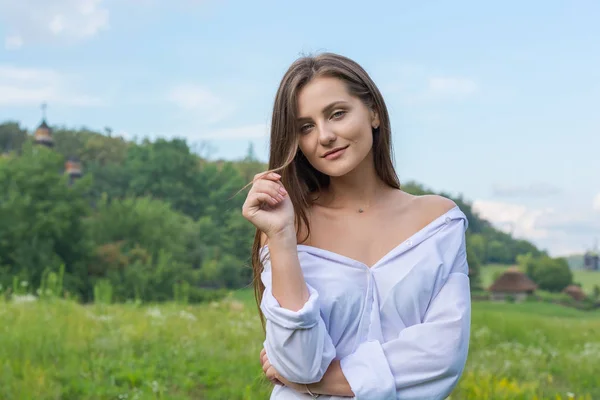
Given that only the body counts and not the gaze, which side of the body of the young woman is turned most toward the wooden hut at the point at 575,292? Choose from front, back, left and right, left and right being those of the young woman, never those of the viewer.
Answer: back

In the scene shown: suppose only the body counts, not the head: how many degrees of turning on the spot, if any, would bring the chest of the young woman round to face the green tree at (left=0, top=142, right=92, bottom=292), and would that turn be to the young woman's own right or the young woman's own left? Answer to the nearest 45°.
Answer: approximately 135° to the young woman's own right

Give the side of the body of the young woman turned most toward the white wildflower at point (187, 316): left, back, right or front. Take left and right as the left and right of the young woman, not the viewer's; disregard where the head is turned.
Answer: back

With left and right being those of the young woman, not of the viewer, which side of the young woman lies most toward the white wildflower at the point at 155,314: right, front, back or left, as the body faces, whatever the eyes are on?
back

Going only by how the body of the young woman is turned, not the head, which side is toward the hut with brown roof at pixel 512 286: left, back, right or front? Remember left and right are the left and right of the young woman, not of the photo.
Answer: back

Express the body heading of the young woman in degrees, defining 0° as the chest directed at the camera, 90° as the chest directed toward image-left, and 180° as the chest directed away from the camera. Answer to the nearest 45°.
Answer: approximately 0°
